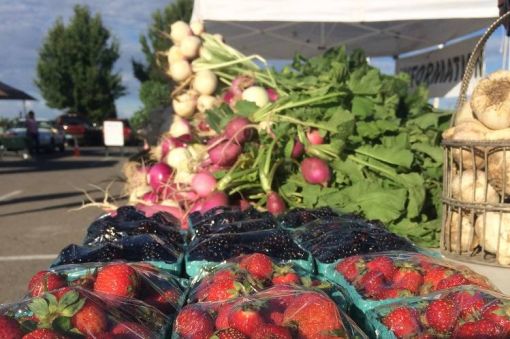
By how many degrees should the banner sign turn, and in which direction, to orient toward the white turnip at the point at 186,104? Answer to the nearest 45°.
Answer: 0° — it already faces it

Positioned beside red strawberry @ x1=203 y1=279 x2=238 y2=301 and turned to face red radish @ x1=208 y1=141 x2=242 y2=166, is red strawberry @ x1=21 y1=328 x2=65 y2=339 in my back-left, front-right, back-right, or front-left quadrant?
back-left

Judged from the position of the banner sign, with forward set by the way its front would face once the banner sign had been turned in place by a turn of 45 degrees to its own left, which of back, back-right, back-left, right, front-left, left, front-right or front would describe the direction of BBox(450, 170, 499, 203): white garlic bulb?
front

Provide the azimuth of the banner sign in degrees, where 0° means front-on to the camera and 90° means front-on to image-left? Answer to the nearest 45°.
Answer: approximately 45°

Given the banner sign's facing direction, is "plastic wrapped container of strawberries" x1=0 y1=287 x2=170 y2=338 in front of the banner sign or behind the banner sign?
in front

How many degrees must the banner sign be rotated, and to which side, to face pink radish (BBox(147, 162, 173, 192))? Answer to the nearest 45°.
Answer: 0° — it already faces it

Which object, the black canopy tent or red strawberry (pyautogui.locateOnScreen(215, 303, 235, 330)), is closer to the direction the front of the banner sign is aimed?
the red strawberry

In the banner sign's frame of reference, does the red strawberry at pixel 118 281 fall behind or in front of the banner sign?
in front

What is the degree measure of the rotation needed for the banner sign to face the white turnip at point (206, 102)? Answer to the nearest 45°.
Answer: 0° — it already faces it

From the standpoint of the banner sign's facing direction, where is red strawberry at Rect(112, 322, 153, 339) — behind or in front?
in front
